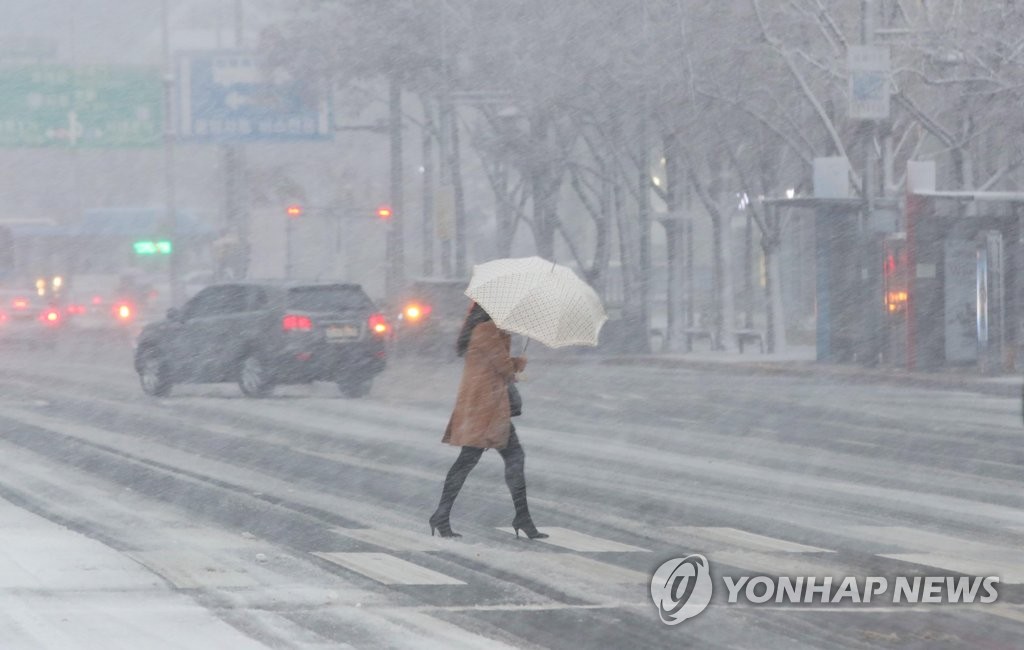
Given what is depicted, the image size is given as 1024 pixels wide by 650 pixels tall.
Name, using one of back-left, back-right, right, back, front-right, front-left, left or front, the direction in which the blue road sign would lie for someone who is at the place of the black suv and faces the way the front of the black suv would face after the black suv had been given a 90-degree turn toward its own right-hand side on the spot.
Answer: front-left

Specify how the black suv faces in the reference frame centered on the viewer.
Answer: facing away from the viewer and to the left of the viewer

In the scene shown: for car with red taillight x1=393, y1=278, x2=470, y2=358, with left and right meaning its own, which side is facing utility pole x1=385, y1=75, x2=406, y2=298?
front

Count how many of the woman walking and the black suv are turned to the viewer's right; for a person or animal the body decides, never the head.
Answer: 1

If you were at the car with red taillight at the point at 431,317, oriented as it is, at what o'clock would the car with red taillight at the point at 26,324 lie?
the car with red taillight at the point at 26,324 is roughly at 10 o'clock from the car with red taillight at the point at 431,317.

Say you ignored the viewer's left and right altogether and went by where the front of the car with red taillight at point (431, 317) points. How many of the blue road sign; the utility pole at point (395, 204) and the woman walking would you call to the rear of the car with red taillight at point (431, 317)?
1

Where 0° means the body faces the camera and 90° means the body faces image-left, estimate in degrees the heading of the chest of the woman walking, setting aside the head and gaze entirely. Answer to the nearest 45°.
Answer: approximately 270°

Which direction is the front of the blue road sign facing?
toward the camera

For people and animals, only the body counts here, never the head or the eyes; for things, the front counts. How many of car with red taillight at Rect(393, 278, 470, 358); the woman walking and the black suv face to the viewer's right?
1

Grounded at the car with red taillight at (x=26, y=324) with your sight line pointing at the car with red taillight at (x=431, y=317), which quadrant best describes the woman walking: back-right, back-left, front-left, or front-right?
front-right

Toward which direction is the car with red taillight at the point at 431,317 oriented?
away from the camera

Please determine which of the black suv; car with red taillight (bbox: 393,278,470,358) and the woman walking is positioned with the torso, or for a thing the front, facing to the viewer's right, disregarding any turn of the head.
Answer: the woman walking

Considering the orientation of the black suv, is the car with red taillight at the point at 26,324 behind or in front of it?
in front

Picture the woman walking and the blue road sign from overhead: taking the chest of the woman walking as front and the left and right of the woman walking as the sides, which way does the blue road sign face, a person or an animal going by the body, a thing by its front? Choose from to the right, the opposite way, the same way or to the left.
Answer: to the right

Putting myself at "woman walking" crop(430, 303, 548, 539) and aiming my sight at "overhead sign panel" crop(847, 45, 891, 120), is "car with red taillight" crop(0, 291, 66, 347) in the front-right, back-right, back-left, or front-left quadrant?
front-left

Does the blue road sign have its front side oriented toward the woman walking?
yes
